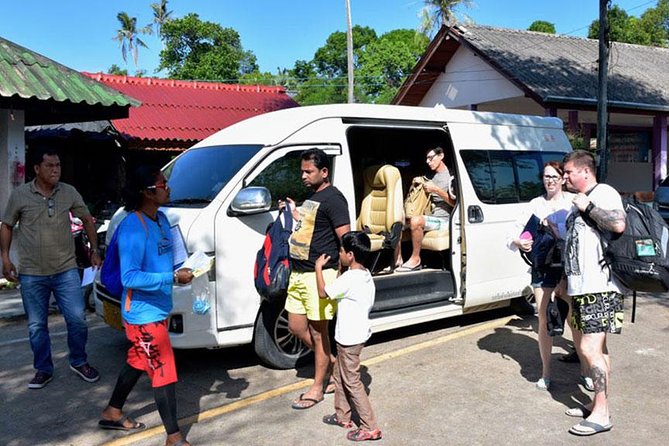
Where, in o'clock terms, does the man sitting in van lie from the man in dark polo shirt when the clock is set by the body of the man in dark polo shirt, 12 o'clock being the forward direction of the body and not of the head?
The man sitting in van is roughly at 9 o'clock from the man in dark polo shirt.

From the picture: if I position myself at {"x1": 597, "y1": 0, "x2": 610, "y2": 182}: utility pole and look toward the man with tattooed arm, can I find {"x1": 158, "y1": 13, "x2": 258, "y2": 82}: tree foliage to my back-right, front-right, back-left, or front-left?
back-right

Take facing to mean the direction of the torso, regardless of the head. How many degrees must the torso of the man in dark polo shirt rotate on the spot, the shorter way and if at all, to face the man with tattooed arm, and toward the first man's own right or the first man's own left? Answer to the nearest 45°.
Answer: approximately 45° to the first man's own left

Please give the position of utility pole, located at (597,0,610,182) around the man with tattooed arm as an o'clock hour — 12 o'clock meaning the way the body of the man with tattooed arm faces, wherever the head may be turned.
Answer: The utility pole is roughly at 3 o'clock from the man with tattooed arm.

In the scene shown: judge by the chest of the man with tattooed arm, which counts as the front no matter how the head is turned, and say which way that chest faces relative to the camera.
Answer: to the viewer's left

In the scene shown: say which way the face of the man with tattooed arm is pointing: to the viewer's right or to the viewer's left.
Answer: to the viewer's left

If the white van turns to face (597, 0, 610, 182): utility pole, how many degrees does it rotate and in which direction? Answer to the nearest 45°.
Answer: approximately 180°

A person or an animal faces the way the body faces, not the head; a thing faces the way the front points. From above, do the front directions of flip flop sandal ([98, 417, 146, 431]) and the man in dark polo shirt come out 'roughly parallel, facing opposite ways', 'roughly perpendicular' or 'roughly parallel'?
roughly perpendicular

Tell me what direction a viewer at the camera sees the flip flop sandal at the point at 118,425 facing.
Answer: facing to the right of the viewer

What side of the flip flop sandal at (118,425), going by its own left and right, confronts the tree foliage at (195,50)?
left
